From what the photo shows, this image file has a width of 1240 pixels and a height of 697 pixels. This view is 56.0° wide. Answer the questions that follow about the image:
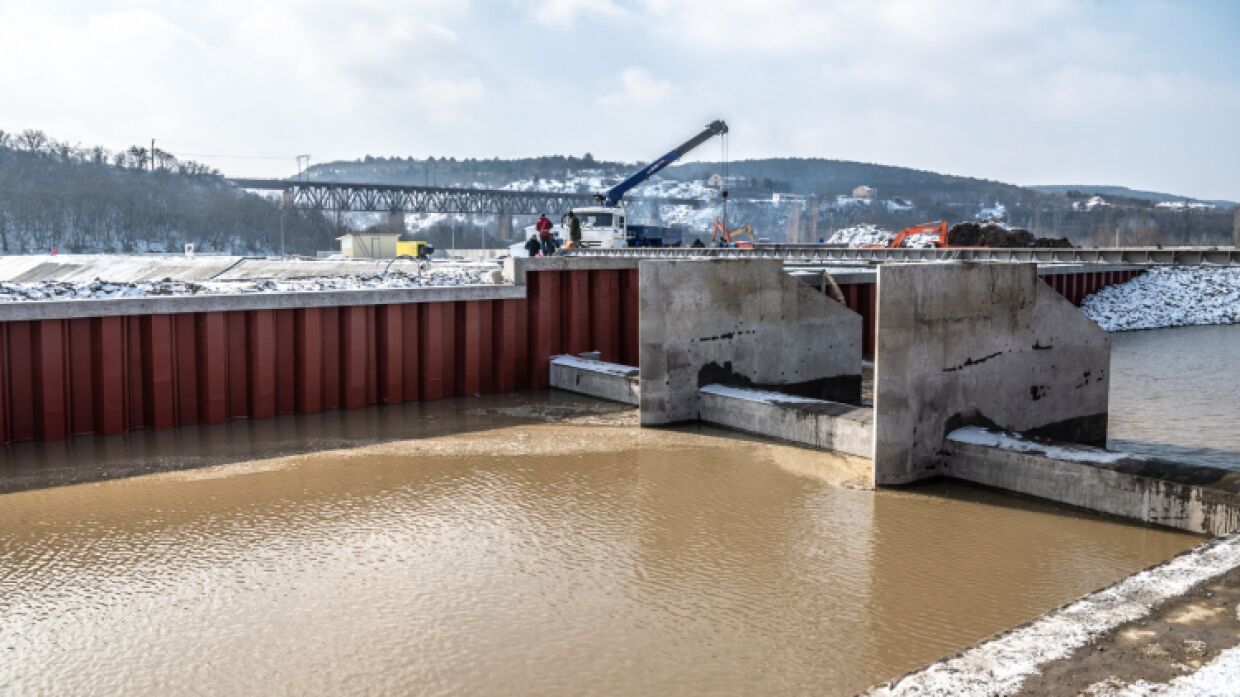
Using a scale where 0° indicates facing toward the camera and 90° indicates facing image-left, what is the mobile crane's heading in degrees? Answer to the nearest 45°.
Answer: approximately 45°

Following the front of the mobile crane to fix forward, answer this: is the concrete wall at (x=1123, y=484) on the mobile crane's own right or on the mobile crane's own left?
on the mobile crane's own left

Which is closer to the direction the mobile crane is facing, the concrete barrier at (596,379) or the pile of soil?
the concrete barrier

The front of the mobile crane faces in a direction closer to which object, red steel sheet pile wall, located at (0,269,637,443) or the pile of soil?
the red steel sheet pile wall

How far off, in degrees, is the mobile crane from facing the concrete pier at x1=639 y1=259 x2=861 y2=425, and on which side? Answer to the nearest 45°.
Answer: approximately 45° to its left

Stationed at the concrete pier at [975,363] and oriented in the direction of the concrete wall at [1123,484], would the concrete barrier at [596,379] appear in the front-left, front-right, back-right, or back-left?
back-right

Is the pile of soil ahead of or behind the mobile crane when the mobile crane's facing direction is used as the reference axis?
behind

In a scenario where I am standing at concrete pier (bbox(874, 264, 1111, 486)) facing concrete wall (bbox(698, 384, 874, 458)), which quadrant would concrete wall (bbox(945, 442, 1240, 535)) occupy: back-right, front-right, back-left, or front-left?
back-left

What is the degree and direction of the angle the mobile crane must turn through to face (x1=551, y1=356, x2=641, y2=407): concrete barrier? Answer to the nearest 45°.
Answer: approximately 45° to its left
